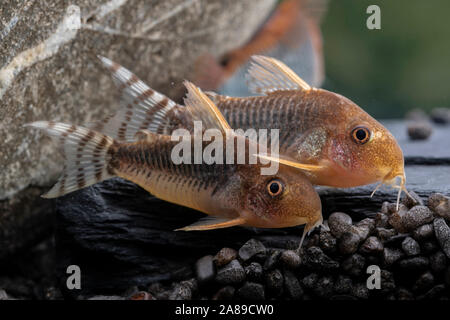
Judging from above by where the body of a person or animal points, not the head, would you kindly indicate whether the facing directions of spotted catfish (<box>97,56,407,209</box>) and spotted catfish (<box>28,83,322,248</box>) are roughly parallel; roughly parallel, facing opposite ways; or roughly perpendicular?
roughly parallel

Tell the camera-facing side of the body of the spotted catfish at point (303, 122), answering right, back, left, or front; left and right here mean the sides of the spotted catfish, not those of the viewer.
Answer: right

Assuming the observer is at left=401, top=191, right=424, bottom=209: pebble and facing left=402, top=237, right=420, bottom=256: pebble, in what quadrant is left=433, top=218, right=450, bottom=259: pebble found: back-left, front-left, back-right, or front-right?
front-left

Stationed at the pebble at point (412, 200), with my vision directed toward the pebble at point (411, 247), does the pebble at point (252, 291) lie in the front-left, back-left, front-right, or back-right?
front-right

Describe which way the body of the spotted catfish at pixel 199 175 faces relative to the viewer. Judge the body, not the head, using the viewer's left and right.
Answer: facing to the right of the viewer

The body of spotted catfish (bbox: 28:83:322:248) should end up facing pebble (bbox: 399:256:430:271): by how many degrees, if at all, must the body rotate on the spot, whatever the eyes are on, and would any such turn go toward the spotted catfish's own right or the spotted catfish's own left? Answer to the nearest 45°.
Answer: approximately 45° to the spotted catfish's own right
